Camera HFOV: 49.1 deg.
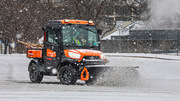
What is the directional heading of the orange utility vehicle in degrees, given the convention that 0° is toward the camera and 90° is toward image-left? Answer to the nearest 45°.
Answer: approximately 315°
